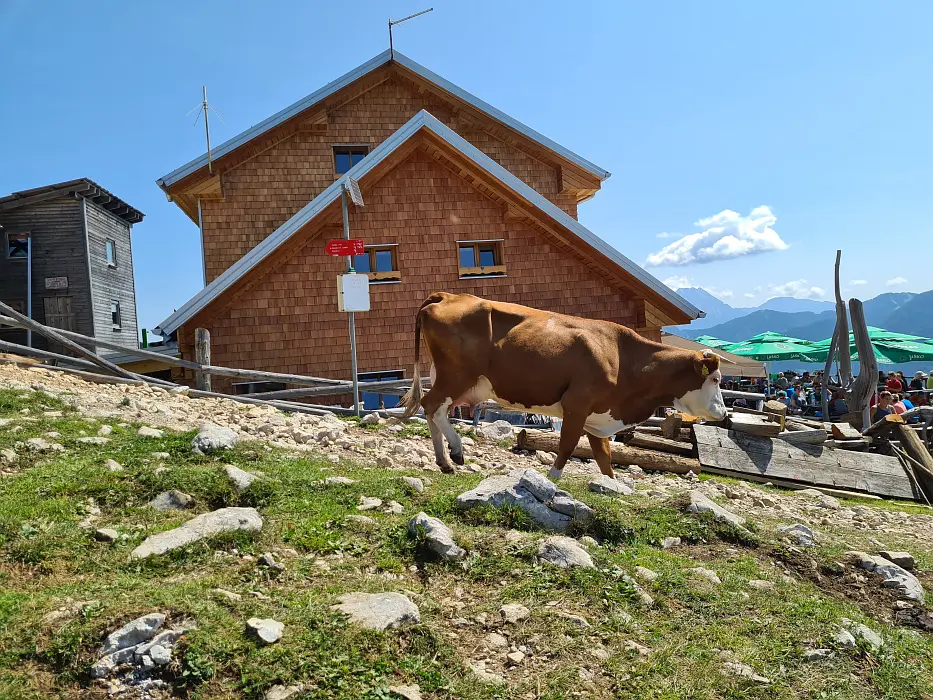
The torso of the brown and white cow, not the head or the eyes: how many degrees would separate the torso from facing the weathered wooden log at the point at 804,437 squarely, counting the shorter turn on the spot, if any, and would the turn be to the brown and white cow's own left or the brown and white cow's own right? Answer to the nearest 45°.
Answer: approximately 45° to the brown and white cow's own left

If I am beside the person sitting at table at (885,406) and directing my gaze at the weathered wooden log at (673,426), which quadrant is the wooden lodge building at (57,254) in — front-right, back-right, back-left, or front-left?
front-right

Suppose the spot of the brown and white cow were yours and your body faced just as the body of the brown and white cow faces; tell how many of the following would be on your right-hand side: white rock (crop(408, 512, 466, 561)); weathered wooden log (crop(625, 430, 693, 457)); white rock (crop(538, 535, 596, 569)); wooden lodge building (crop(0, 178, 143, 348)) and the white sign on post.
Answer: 2

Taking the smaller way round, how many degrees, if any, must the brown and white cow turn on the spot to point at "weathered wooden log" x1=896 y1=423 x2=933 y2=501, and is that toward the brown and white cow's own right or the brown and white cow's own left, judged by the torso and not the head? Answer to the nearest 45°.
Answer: approximately 45° to the brown and white cow's own left

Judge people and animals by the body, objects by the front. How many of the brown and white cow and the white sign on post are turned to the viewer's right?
1

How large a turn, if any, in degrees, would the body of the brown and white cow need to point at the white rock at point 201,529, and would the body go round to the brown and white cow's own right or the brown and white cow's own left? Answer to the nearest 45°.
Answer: approximately 135° to the brown and white cow's own right

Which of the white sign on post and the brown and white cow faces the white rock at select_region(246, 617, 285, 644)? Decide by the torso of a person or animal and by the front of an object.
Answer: the white sign on post

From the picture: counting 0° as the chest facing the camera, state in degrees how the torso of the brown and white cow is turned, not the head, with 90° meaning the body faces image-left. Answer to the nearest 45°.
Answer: approximately 270°

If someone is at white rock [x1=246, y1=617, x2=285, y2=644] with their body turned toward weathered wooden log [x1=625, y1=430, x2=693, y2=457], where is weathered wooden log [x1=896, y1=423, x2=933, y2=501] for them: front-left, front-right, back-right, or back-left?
front-right

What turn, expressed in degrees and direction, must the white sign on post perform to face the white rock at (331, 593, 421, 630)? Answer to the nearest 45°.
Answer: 0° — it already faces it

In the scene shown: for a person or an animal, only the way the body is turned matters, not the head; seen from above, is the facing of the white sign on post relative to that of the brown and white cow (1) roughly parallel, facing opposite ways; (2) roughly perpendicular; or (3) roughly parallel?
roughly perpendicular

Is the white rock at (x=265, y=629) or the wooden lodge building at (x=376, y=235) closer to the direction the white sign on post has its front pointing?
the white rock

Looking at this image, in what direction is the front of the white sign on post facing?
toward the camera

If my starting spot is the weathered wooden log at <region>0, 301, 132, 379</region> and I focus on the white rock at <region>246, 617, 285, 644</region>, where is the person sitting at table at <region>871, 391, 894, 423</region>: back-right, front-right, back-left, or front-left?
front-left

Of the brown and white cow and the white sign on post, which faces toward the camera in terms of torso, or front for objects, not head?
the white sign on post

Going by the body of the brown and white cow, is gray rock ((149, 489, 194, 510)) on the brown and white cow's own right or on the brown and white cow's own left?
on the brown and white cow's own right

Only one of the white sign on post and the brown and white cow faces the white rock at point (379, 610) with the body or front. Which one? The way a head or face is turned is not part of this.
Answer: the white sign on post

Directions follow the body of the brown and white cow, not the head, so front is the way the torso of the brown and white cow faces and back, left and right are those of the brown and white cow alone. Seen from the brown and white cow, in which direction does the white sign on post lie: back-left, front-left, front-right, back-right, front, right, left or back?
back-left

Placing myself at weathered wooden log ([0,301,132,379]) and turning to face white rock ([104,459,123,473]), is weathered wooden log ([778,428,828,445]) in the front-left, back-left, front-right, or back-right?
front-left

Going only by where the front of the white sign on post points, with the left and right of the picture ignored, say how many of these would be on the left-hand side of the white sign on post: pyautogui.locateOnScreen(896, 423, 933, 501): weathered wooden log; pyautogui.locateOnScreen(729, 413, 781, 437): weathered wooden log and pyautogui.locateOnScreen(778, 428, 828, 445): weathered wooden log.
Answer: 3
